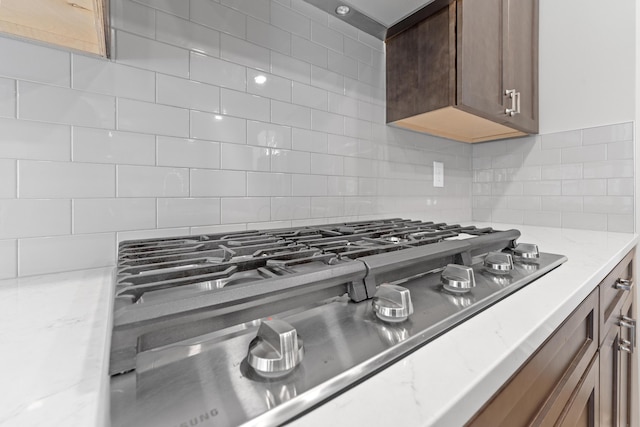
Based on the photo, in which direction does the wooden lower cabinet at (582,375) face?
to the viewer's right

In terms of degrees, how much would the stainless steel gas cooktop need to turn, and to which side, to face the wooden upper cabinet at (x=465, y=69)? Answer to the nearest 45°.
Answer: approximately 90° to its left

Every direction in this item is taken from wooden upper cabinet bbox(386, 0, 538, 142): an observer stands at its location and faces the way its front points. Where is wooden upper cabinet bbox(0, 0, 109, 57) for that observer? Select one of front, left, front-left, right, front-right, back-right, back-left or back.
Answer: right

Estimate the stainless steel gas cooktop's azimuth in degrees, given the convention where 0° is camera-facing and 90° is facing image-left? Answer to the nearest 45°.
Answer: approximately 315°

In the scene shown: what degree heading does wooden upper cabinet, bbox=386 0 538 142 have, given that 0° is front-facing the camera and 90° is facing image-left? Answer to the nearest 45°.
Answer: approximately 315°

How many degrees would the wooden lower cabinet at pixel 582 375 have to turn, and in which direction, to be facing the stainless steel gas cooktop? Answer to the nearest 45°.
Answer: approximately 135° to its right
